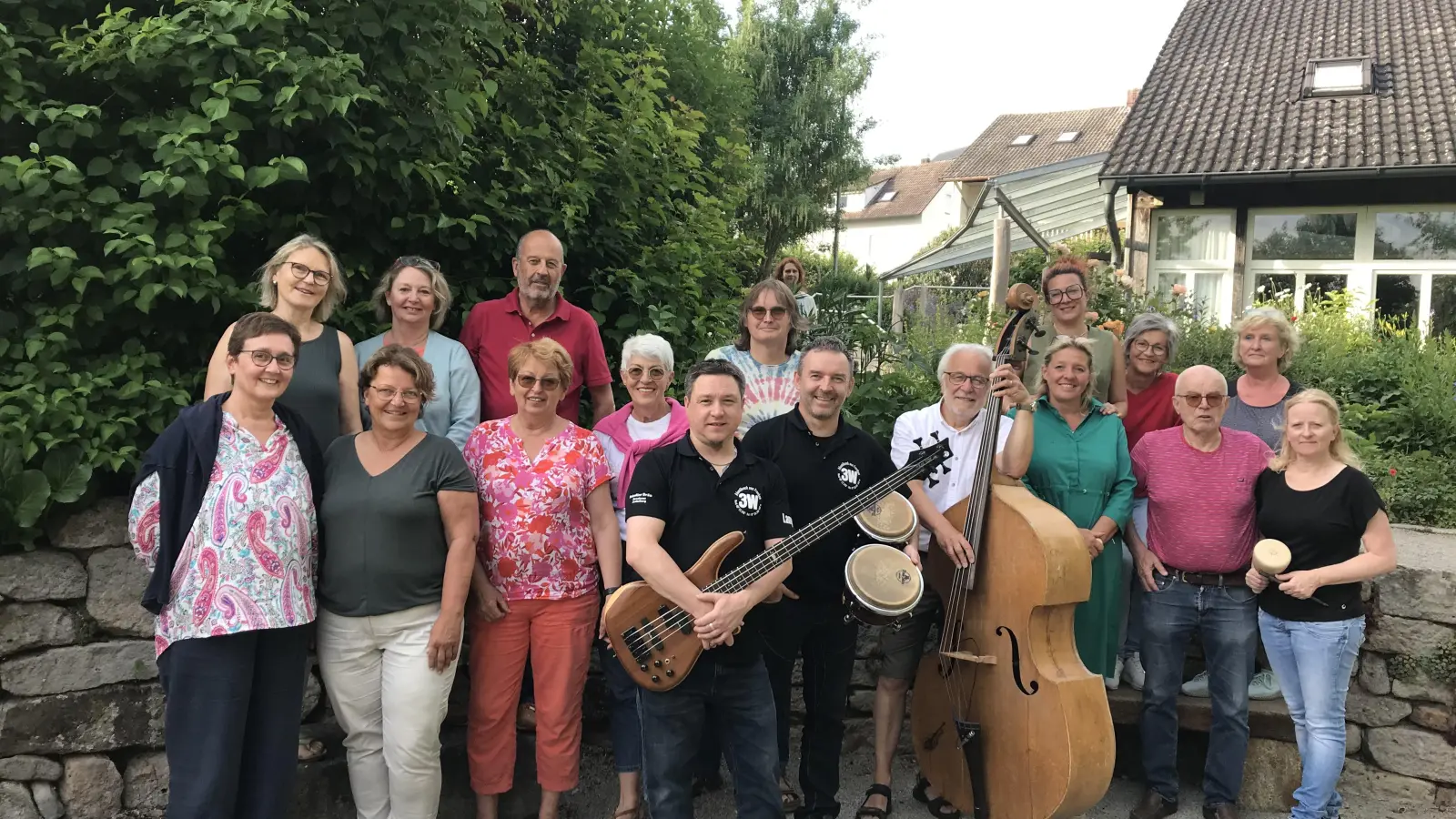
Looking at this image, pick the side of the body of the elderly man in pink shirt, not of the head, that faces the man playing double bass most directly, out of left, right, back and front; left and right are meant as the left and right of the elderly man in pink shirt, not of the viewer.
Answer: right

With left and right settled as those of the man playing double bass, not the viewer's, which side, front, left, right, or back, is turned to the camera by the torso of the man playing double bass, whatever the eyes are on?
front

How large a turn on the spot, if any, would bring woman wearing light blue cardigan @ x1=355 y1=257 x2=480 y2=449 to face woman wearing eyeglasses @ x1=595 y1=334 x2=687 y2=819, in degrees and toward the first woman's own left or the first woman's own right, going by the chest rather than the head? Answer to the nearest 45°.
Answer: approximately 90° to the first woman's own left

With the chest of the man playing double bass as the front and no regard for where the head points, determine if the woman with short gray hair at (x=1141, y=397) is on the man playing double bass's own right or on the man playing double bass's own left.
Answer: on the man playing double bass's own left

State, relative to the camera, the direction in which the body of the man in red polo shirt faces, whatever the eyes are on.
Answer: toward the camera

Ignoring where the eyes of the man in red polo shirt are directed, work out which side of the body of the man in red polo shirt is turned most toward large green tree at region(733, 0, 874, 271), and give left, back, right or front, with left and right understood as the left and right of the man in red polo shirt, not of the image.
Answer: back

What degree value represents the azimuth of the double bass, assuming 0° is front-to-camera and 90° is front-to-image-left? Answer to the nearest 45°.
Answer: approximately 45°

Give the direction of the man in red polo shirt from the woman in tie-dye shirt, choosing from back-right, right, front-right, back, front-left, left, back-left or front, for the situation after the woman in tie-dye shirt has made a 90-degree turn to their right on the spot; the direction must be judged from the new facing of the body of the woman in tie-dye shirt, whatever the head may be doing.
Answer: front

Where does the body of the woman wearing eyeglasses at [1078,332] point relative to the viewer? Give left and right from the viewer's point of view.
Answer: facing the viewer

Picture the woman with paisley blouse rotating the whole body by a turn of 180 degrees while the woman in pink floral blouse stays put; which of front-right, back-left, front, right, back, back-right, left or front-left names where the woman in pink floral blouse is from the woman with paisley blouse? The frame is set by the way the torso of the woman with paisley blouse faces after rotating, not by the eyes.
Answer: back-right

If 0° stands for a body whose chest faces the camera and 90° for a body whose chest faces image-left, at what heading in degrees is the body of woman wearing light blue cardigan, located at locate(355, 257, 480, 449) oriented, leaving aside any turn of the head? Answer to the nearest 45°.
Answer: approximately 0°

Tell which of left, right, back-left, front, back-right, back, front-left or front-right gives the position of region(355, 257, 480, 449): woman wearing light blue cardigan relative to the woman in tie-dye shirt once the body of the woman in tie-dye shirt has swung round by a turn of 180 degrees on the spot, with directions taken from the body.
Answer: left

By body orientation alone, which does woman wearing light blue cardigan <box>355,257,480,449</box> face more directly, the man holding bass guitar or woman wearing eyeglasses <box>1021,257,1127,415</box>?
the man holding bass guitar

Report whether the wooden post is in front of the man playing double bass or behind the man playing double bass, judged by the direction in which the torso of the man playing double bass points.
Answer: behind
